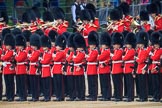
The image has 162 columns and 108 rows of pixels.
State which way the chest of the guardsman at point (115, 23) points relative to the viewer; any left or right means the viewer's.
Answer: facing the viewer and to the left of the viewer

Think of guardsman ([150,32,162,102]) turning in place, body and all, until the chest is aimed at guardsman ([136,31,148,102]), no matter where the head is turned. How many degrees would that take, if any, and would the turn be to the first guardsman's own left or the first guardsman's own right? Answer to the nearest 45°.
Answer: approximately 45° to the first guardsman's own right

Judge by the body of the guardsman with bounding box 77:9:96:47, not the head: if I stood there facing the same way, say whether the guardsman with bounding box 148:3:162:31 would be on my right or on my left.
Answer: on my left

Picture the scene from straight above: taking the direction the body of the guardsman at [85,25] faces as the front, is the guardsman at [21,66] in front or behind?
in front

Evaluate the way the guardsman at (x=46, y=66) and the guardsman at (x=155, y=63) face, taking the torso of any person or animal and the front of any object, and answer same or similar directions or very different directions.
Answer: same or similar directions

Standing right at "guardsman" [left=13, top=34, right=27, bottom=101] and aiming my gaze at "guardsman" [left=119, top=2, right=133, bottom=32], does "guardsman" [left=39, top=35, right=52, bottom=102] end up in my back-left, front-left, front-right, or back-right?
front-right

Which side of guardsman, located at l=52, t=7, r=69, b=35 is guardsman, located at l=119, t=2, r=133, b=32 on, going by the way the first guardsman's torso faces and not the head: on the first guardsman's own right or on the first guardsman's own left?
on the first guardsman's own left

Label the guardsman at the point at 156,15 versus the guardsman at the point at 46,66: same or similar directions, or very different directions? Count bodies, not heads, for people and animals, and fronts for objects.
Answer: same or similar directions

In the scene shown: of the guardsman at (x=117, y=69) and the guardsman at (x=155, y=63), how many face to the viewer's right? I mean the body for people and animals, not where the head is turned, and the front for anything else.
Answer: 0

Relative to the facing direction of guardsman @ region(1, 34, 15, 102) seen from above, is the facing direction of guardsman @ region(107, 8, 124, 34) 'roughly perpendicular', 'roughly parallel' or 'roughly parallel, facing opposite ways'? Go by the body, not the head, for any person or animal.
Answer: roughly parallel
